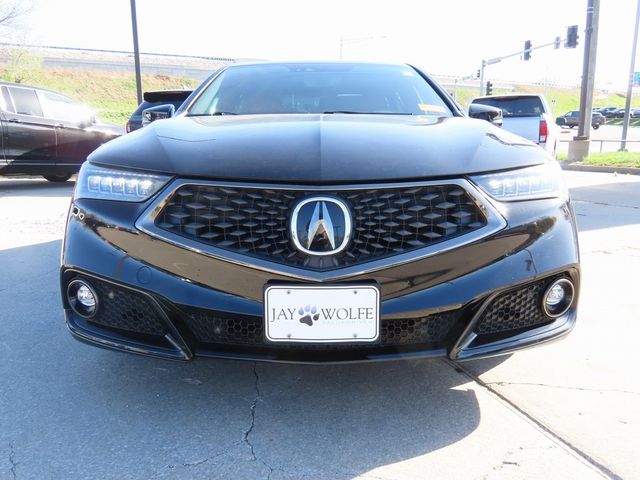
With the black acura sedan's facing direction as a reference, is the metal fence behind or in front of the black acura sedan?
behind

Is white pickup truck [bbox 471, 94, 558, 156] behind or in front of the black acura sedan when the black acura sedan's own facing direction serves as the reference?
behind

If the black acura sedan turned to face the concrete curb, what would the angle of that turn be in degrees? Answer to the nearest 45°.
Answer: approximately 135° to its left

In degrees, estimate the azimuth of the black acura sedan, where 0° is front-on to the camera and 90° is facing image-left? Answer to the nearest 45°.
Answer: approximately 0°

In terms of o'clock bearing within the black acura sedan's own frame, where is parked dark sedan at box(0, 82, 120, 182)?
The parked dark sedan is roughly at 5 o'clock from the black acura sedan.

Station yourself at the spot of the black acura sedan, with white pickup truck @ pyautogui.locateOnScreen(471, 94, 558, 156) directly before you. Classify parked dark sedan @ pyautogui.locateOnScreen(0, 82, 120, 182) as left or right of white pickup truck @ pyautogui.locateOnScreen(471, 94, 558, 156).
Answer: left

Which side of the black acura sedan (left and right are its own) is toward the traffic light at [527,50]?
back
